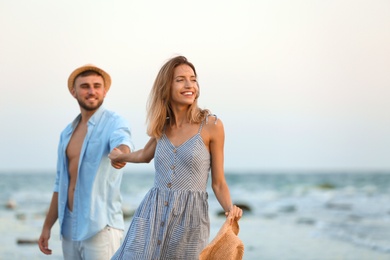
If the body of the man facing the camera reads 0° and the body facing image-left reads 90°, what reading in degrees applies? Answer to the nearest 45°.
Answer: approximately 45°

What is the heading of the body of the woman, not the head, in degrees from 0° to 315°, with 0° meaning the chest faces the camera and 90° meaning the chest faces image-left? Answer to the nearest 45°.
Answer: approximately 0°

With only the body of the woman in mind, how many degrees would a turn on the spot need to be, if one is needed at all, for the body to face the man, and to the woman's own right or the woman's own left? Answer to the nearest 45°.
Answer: approximately 135° to the woman's own right
